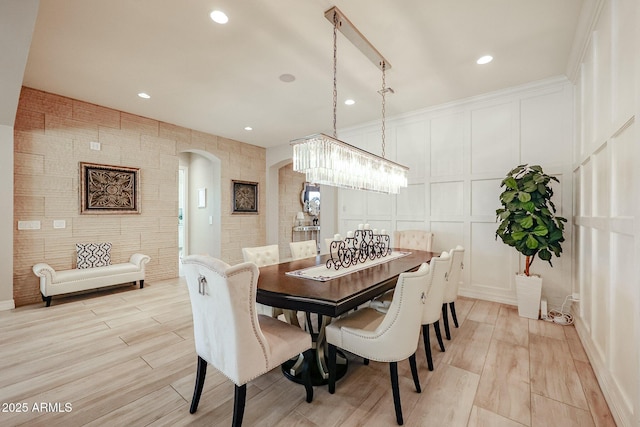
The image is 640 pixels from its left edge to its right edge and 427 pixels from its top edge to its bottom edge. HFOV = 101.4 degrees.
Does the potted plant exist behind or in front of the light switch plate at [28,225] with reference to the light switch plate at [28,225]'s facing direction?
in front

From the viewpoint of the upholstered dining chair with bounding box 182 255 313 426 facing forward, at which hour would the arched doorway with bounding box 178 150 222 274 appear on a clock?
The arched doorway is roughly at 10 o'clock from the upholstered dining chair.

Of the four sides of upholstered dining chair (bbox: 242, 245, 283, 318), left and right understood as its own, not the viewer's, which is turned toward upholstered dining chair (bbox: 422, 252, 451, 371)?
front

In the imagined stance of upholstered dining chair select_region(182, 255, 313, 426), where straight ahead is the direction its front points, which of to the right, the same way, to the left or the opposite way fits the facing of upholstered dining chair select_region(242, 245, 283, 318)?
to the right

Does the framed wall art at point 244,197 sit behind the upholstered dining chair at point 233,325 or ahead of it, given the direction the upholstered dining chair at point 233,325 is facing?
ahead

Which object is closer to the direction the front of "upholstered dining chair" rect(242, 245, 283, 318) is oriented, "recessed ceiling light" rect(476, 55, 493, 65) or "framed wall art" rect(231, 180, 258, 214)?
the recessed ceiling light

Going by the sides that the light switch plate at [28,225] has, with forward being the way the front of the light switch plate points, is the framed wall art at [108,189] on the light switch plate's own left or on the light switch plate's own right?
on the light switch plate's own left

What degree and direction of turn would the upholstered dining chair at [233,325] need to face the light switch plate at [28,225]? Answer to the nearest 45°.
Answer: approximately 90° to its left

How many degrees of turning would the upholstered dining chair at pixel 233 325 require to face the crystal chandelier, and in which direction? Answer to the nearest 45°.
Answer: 0° — it already faces it

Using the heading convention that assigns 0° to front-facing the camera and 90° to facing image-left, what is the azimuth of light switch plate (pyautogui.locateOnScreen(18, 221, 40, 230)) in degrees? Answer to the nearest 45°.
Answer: approximately 0°

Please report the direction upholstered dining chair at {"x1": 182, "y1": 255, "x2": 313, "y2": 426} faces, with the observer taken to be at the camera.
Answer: facing away from the viewer and to the right of the viewer

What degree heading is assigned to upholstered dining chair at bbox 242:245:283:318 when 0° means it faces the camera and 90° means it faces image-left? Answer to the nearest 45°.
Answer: approximately 315°

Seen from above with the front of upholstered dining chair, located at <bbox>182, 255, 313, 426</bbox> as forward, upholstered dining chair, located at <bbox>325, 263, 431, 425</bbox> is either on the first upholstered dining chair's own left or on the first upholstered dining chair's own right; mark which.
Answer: on the first upholstered dining chair's own right

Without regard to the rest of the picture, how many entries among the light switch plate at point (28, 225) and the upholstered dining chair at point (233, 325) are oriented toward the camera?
1
